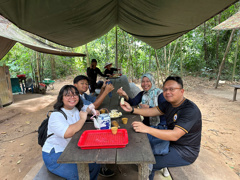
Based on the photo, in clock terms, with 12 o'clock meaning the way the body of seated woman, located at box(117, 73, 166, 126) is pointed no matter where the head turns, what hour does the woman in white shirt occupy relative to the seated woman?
The woman in white shirt is roughly at 12 o'clock from the seated woman.

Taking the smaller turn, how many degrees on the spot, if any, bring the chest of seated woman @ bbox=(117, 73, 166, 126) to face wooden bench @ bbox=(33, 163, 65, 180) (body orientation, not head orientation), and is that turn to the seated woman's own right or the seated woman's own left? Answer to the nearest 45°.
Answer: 0° — they already face it

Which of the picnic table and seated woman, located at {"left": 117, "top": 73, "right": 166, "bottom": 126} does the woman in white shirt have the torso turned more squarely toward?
the picnic table

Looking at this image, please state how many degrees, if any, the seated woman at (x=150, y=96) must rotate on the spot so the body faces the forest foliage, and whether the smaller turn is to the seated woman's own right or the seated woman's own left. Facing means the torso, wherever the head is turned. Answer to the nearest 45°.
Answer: approximately 135° to the seated woman's own right

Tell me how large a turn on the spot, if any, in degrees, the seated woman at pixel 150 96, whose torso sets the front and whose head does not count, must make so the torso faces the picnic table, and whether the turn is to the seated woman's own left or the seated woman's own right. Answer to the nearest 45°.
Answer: approximately 45° to the seated woman's own left

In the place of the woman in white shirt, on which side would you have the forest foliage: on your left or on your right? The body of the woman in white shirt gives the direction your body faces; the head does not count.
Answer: on your left

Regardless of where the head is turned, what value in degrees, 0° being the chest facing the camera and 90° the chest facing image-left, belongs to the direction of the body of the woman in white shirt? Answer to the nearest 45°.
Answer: approximately 315°

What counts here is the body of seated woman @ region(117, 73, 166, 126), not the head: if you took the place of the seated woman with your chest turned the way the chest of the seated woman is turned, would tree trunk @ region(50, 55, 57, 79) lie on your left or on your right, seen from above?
on your right
